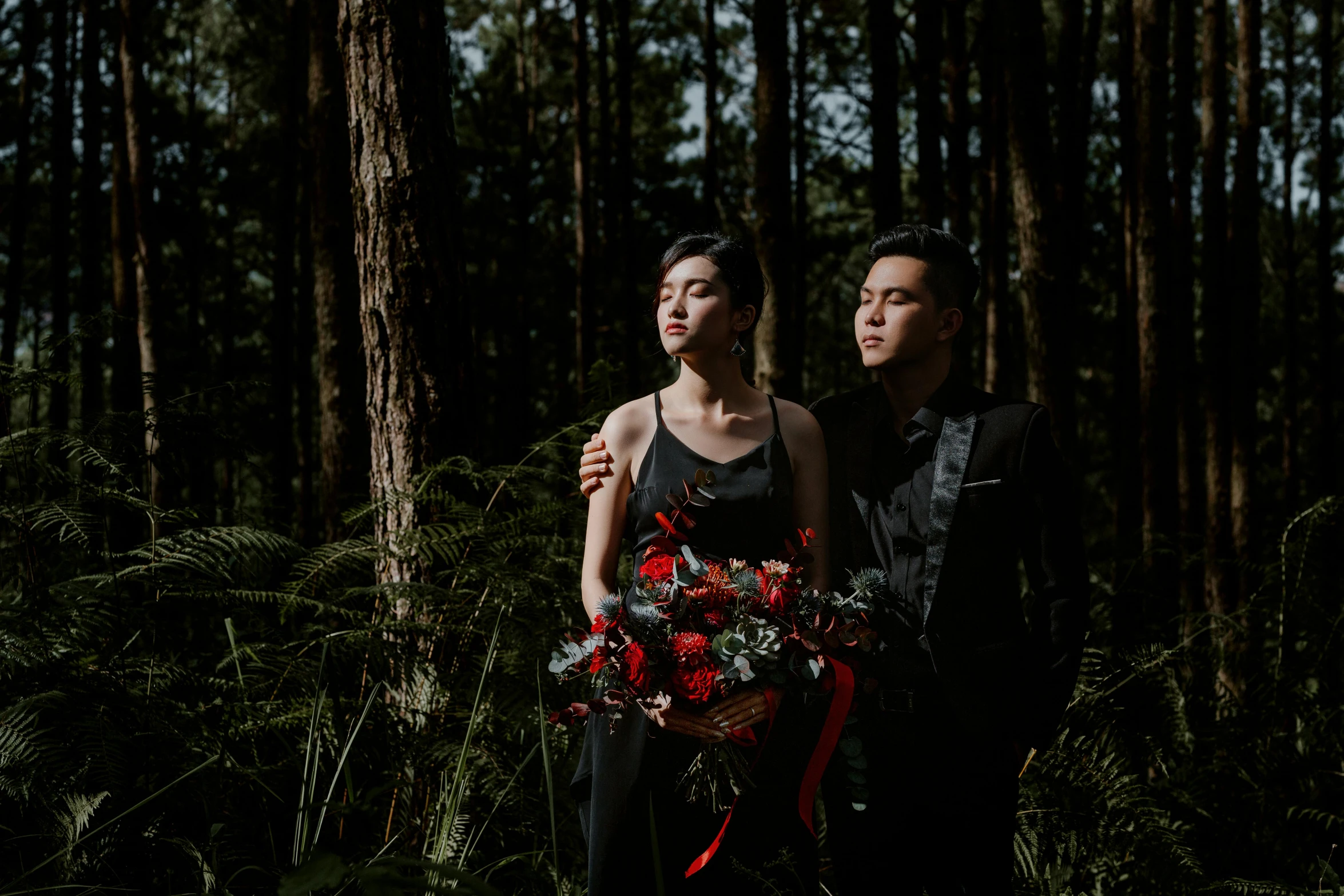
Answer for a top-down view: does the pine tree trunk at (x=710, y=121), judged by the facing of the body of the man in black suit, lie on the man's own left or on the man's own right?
on the man's own right

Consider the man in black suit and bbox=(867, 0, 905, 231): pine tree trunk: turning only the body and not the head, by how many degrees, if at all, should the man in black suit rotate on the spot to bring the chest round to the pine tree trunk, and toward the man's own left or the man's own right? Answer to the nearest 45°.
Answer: approximately 135° to the man's own right

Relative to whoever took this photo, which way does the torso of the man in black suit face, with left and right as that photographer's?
facing the viewer and to the left of the viewer

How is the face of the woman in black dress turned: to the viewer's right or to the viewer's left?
to the viewer's left

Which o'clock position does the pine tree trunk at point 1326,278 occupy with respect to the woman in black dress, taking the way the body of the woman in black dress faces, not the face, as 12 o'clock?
The pine tree trunk is roughly at 7 o'clock from the woman in black dress.

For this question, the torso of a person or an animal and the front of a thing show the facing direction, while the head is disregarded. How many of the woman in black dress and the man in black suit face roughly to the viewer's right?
0

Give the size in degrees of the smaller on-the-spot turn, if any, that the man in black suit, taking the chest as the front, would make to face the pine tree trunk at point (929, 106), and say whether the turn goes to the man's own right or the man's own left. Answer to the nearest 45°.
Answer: approximately 135° to the man's own right

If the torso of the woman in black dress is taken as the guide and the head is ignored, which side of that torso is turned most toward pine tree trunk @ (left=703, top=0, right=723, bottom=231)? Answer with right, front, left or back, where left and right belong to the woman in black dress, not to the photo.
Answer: back

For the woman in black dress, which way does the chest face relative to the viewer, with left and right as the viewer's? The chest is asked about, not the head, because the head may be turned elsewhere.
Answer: facing the viewer
